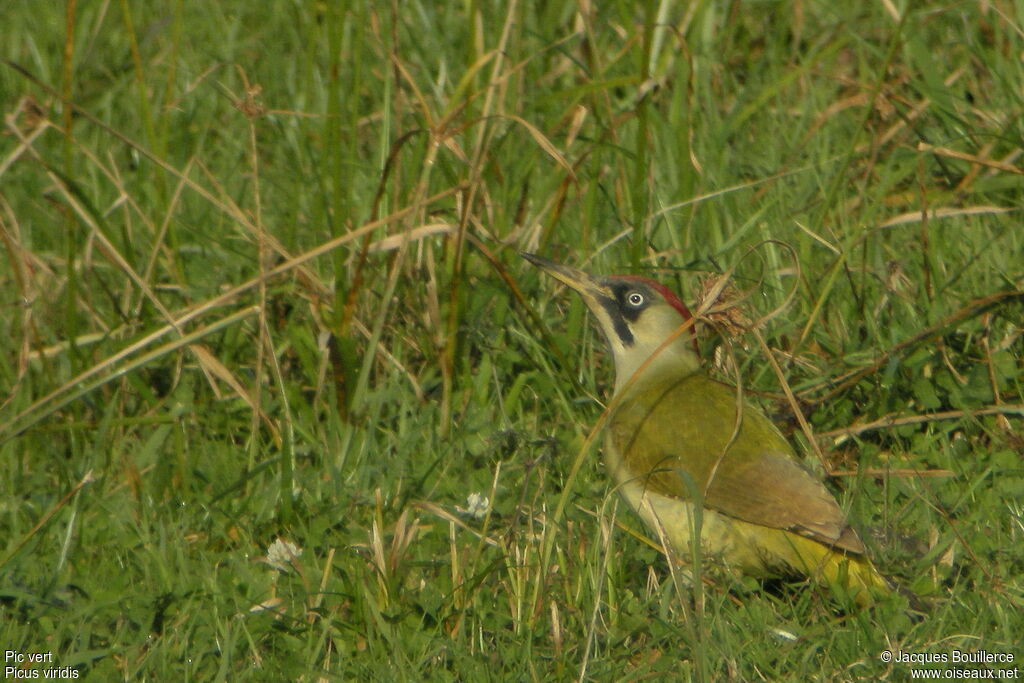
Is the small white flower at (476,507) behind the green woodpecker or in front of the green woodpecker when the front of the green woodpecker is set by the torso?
in front

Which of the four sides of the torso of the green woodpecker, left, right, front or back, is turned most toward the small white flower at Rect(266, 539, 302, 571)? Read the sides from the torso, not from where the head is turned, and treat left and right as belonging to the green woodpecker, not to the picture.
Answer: front

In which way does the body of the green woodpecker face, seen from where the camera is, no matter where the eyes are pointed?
to the viewer's left
